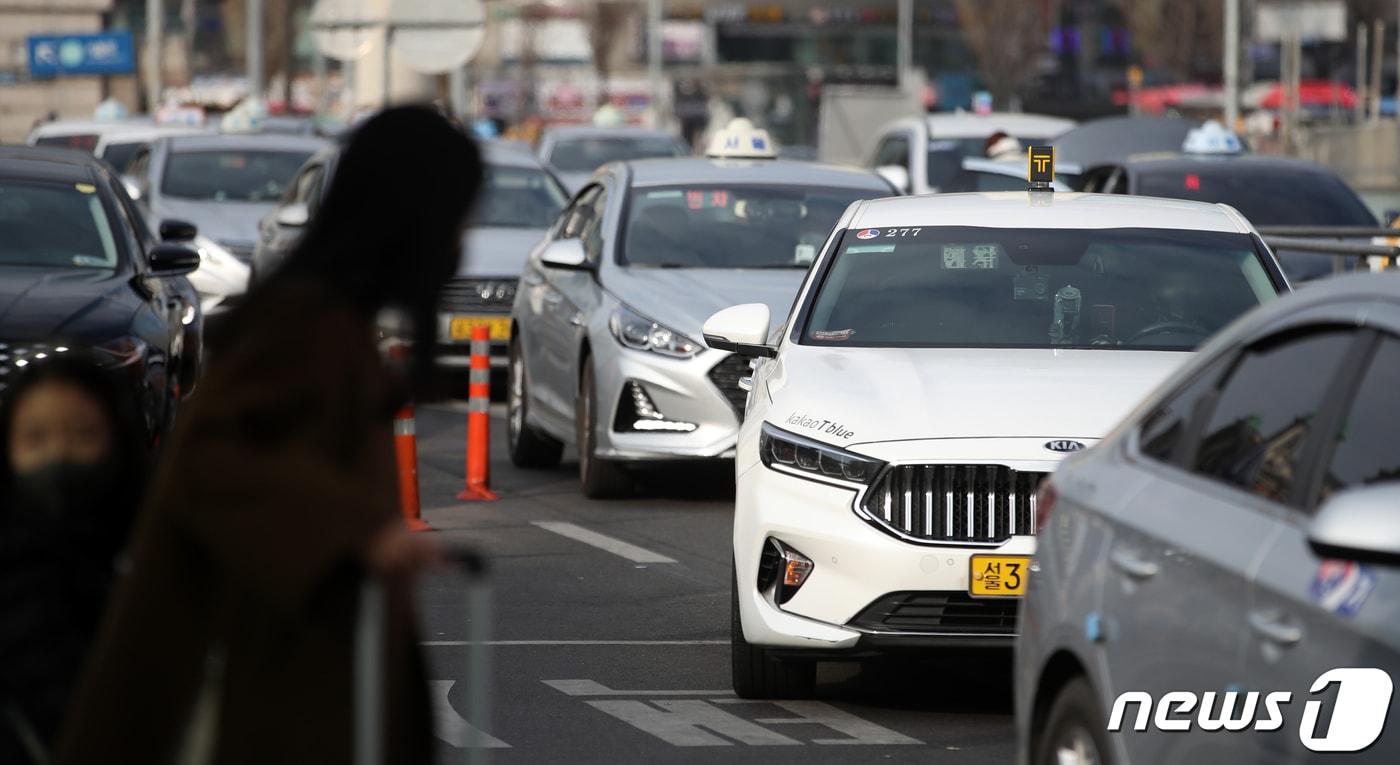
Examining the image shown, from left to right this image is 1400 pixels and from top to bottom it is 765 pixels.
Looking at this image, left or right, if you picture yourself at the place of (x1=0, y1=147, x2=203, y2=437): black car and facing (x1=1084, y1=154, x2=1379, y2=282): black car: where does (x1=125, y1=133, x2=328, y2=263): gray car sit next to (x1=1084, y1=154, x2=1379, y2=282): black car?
left

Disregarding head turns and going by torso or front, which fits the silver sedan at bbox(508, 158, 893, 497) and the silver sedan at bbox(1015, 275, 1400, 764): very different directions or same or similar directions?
same or similar directions

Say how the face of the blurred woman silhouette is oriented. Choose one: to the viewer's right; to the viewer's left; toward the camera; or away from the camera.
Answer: to the viewer's right

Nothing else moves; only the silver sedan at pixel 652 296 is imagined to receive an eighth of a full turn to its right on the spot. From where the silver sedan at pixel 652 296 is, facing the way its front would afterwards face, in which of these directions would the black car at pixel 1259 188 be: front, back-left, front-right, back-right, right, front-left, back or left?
back-left

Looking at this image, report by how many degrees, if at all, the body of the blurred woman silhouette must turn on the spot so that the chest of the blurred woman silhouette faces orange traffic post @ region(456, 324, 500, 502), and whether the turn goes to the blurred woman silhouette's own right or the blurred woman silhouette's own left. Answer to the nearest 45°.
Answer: approximately 90° to the blurred woman silhouette's own left

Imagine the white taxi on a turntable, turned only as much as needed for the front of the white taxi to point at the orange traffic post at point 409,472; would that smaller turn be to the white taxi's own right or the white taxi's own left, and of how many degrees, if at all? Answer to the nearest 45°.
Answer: approximately 135° to the white taxi's own right

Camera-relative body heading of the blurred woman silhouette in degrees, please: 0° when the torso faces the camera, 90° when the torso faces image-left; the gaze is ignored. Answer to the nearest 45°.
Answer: approximately 270°

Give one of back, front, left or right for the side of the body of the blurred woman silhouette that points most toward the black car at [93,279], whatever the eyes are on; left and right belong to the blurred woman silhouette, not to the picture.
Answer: left

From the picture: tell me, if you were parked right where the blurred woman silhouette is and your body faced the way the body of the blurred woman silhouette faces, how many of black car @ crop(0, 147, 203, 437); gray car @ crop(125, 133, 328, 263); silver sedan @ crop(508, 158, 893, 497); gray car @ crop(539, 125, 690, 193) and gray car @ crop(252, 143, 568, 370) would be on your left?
5

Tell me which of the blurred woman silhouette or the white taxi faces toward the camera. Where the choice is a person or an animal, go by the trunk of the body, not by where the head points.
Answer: the white taxi

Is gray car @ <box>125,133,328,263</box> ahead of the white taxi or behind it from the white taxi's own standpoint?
behind

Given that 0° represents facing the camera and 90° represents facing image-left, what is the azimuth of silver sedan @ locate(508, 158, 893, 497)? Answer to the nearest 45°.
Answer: approximately 315°

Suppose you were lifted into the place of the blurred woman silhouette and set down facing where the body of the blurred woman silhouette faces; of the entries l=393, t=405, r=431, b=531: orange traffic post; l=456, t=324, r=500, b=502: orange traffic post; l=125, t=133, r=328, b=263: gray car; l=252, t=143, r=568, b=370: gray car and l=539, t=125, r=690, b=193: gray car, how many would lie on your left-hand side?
5

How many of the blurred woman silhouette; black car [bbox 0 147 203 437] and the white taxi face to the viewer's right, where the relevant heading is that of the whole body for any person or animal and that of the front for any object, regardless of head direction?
1

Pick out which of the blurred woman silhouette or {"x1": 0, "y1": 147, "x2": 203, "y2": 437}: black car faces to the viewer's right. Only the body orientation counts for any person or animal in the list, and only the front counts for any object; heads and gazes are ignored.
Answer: the blurred woman silhouette

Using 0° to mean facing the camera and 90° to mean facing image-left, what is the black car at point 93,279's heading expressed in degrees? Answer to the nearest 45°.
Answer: approximately 45°

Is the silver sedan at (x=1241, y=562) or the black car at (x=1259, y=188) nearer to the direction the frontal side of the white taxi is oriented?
the silver sedan

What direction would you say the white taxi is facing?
toward the camera

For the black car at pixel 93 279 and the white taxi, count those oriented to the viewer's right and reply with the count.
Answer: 0

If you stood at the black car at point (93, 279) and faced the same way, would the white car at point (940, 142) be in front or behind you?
behind

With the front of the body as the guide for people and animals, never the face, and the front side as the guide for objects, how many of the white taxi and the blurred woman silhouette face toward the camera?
1
